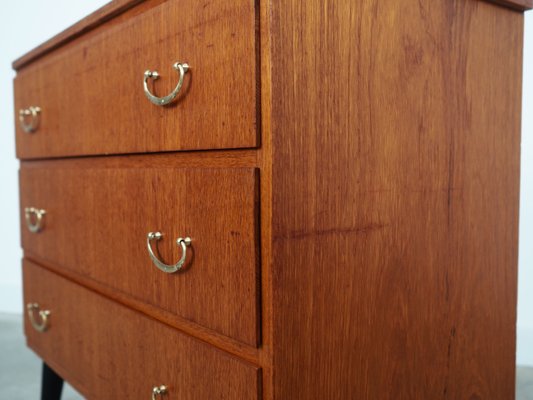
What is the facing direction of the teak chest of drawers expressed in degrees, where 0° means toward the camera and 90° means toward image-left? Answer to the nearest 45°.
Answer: approximately 45°
